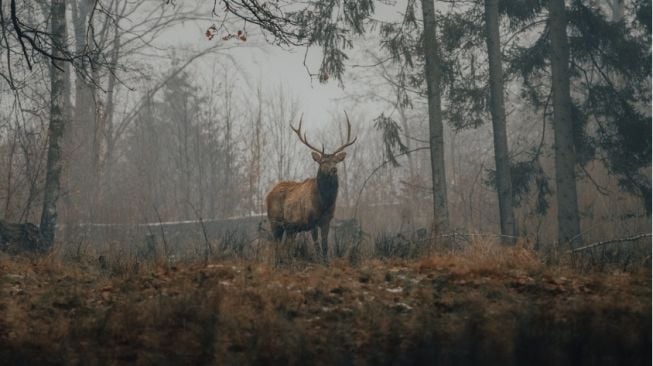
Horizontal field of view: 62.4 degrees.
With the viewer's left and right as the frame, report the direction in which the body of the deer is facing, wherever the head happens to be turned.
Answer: facing the viewer and to the right of the viewer
